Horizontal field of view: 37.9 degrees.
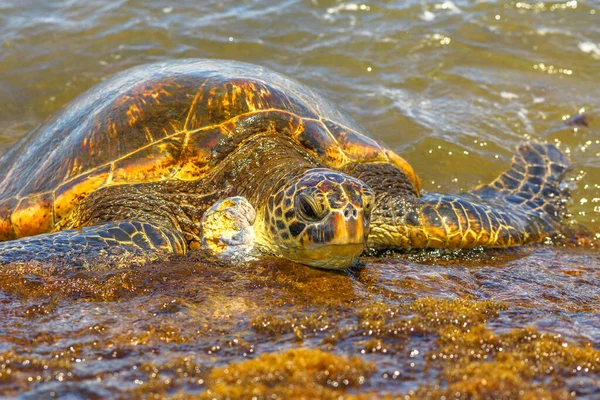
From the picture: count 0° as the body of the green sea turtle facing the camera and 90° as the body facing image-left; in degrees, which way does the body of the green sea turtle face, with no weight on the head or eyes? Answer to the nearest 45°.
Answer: approximately 315°
